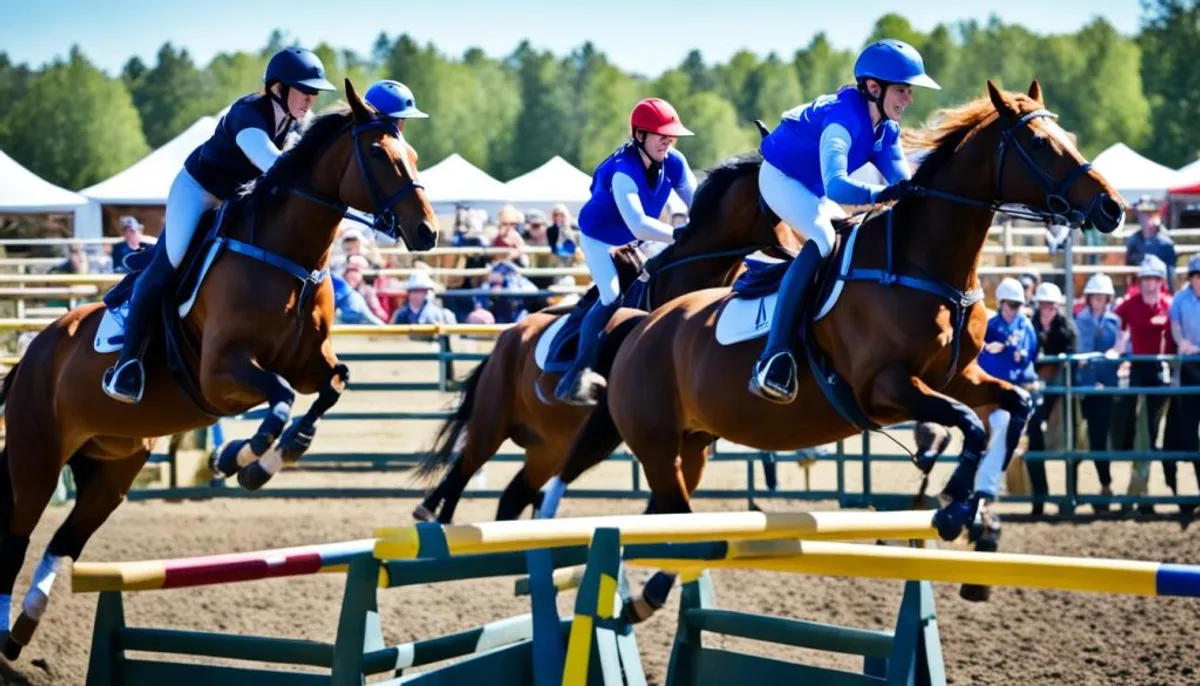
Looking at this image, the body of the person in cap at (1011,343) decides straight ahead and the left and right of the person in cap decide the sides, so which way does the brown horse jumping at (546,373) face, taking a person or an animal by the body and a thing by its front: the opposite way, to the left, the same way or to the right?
to the left

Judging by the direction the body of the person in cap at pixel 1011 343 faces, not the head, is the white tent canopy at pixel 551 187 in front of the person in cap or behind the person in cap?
behind

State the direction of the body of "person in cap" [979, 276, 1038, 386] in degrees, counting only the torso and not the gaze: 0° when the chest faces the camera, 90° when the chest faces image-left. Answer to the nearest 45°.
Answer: approximately 0°

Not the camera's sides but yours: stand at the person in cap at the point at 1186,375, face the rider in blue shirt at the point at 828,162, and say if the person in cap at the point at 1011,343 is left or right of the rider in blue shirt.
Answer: right

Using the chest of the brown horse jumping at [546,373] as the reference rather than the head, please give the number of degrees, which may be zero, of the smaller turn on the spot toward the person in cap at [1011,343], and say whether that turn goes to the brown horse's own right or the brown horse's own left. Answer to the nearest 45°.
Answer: approximately 45° to the brown horse's own left

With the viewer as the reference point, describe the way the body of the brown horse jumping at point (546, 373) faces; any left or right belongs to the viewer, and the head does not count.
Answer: facing to the right of the viewer

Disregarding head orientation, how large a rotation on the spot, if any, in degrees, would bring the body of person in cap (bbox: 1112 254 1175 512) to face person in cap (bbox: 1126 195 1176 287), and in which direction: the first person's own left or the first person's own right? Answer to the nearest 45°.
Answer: approximately 180°

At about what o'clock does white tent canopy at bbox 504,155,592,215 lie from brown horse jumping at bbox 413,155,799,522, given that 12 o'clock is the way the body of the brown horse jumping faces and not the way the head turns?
The white tent canopy is roughly at 9 o'clock from the brown horse jumping.

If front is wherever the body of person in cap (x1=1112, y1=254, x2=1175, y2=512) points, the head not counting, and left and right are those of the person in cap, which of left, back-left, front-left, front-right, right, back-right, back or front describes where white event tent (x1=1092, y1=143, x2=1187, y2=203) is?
back

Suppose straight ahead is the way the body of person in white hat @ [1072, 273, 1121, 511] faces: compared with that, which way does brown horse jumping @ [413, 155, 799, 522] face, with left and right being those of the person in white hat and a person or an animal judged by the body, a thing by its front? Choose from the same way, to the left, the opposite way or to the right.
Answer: to the left
